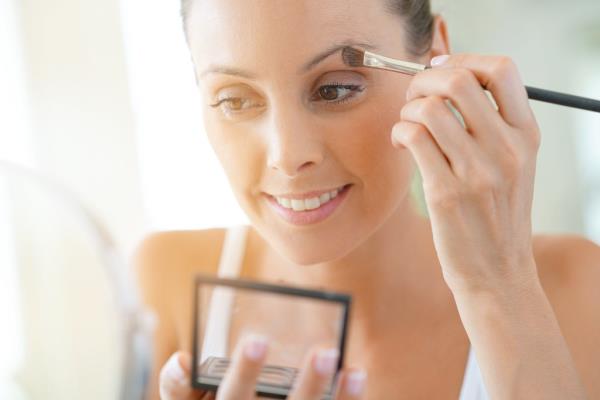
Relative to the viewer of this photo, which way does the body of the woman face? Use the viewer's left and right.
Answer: facing the viewer and to the left of the viewer

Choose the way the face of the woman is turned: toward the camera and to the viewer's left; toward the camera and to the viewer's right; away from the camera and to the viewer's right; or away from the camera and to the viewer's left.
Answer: toward the camera and to the viewer's left
